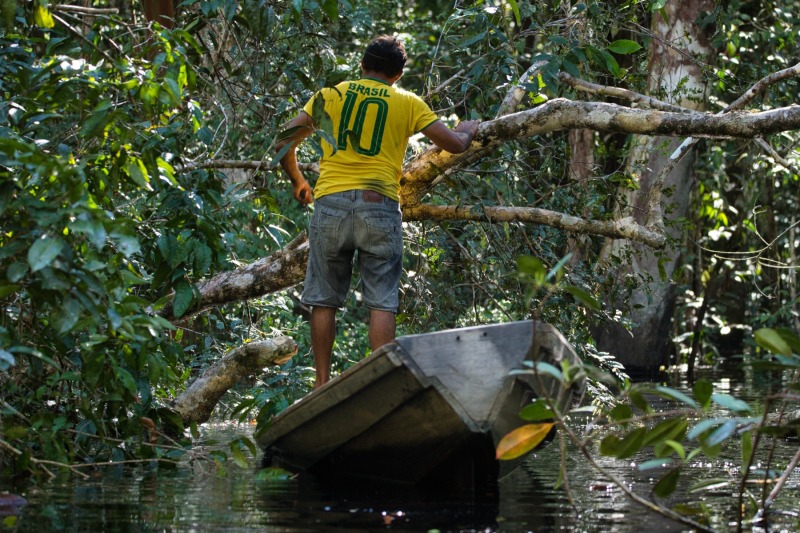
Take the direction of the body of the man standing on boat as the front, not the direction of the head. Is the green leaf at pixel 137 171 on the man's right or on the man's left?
on the man's left

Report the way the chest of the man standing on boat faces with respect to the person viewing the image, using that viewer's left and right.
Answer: facing away from the viewer

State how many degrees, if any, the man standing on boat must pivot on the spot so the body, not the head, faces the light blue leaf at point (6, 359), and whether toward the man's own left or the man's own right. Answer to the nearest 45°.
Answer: approximately 135° to the man's own left

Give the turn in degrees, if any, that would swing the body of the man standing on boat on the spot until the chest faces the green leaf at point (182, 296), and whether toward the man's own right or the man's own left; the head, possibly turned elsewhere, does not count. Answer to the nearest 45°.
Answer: approximately 90° to the man's own left

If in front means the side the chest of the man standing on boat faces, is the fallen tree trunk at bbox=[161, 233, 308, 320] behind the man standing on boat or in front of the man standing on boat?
in front

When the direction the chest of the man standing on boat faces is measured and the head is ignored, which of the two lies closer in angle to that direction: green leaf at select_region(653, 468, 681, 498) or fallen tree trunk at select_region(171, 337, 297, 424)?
the fallen tree trunk

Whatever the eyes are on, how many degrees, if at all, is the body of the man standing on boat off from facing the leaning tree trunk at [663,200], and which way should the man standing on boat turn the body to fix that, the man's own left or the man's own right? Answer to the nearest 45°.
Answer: approximately 45° to the man's own right

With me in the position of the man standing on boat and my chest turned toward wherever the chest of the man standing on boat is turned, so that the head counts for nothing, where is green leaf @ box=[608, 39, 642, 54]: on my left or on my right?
on my right

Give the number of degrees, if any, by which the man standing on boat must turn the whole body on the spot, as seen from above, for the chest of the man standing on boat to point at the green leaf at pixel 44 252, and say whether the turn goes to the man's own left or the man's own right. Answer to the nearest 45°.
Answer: approximately 135° to the man's own left
